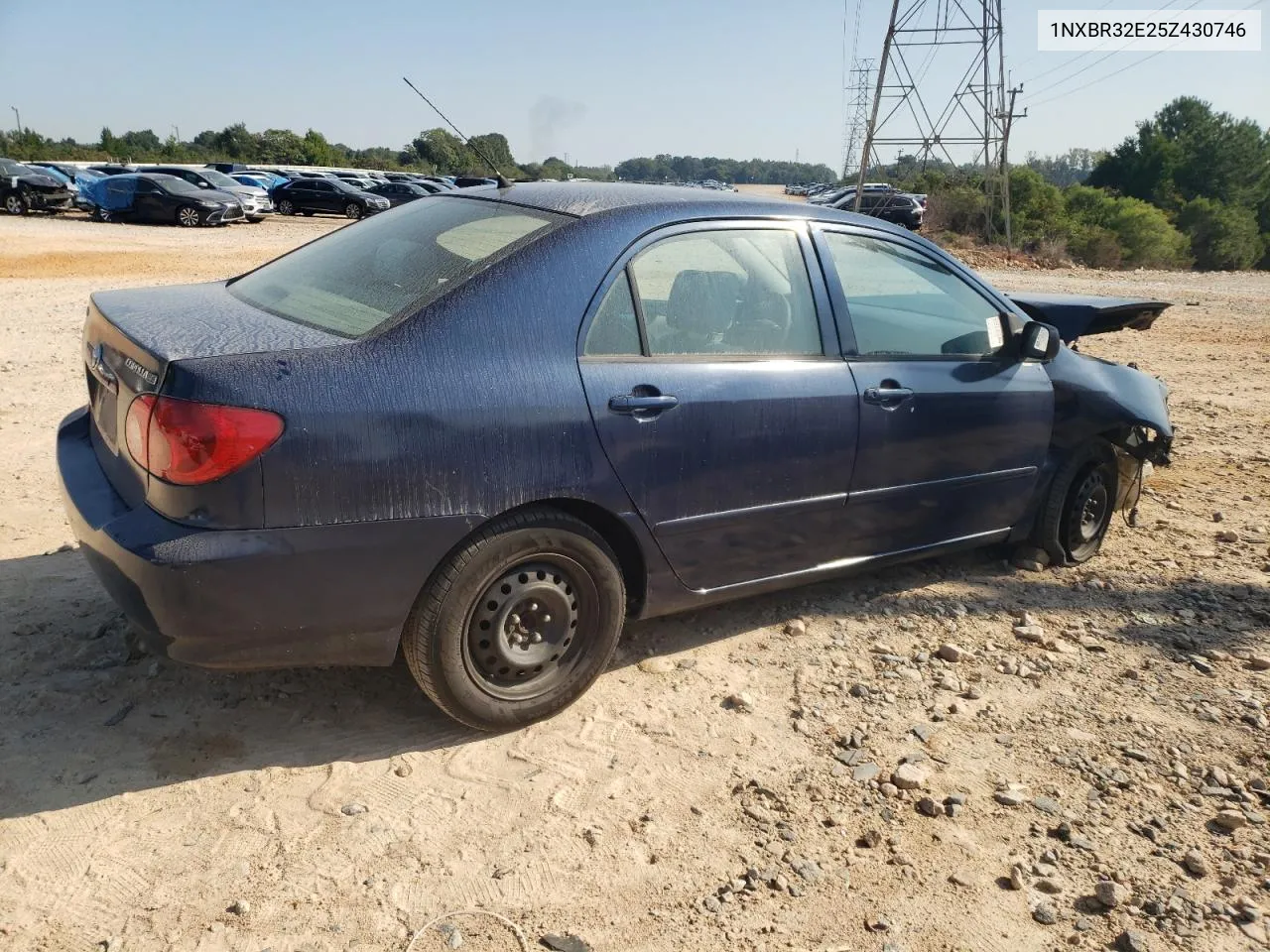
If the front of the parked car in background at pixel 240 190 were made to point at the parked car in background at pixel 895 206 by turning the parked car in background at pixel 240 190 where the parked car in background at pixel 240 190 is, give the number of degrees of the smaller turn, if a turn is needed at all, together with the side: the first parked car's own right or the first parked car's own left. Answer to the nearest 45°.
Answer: approximately 45° to the first parked car's own left

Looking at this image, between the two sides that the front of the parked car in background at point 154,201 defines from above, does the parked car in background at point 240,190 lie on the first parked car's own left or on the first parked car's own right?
on the first parked car's own left

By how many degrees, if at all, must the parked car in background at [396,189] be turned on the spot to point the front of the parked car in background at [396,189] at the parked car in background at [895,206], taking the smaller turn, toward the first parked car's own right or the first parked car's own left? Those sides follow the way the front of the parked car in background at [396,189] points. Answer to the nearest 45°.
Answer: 0° — it already faces it

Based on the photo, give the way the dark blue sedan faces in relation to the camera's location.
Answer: facing away from the viewer and to the right of the viewer

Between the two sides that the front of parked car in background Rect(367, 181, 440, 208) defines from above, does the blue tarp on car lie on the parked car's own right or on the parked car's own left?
on the parked car's own right

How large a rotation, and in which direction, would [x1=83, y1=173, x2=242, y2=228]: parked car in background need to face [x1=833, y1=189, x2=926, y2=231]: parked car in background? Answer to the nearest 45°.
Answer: approximately 45° to its left

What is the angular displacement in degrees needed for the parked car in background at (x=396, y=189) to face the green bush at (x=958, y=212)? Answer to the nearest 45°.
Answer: approximately 45° to its left
